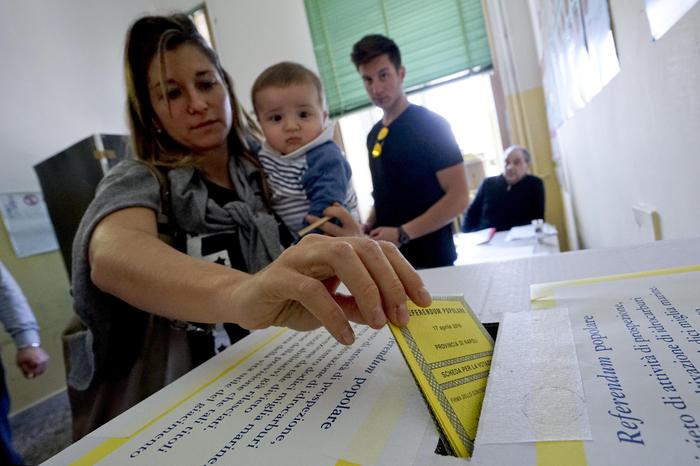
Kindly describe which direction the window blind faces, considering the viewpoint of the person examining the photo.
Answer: facing the viewer

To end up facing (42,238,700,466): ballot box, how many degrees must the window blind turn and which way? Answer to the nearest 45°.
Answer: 0° — it already faces it

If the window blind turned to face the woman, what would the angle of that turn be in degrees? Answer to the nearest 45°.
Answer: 0° — it already faces them

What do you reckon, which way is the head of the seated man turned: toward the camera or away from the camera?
toward the camera

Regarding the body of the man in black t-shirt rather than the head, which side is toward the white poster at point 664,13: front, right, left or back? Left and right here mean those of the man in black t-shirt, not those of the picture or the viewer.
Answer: left

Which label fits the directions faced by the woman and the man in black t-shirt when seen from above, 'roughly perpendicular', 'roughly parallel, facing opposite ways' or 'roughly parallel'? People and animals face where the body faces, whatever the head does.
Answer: roughly perpendicular

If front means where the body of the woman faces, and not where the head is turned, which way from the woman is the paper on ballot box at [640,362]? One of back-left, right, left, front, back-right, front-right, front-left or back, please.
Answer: front

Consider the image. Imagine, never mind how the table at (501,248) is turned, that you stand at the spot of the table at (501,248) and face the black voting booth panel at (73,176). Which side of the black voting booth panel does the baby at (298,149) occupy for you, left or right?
left

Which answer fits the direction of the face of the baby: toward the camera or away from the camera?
toward the camera

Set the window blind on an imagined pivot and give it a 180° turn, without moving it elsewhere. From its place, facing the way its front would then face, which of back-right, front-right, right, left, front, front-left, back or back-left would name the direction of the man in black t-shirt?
back

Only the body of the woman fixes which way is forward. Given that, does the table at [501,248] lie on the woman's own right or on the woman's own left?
on the woman's own left

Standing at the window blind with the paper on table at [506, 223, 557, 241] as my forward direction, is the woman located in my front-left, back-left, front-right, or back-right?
front-right

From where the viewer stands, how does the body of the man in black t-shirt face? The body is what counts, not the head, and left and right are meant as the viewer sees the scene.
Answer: facing the viewer and to the left of the viewer

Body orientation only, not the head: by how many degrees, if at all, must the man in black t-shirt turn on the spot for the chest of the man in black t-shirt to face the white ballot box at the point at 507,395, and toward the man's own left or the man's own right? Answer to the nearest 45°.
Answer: approximately 45° to the man's own left

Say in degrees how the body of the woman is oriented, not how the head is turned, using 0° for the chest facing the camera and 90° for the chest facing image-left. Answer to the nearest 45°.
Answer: approximately 315°

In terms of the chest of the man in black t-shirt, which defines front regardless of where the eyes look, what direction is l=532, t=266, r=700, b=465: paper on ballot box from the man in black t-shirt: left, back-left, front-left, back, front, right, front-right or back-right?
front-left
